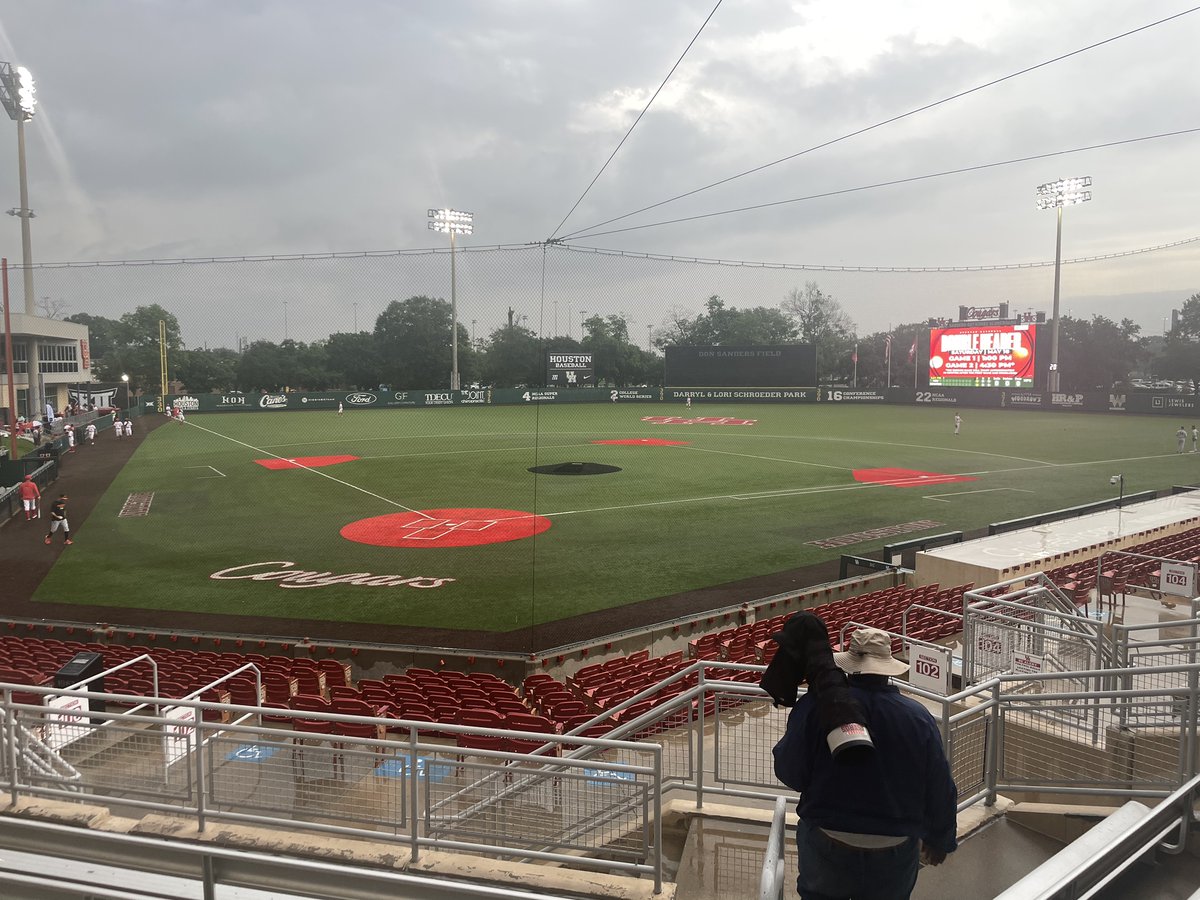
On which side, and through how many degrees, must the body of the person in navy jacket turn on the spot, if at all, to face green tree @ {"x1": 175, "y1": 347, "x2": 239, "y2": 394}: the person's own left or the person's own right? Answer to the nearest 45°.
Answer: approximately 45° to the person's own left

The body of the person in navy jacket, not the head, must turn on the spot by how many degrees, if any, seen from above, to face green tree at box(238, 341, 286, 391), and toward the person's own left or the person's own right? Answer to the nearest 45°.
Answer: approximately 45° to the person's own left

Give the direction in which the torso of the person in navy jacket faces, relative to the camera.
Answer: away from the camera

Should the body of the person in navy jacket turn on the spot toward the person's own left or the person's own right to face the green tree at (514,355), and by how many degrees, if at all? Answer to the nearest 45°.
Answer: approximately 45° to the person's own left

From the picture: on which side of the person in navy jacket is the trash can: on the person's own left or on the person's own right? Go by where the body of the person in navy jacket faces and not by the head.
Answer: on the person's own left

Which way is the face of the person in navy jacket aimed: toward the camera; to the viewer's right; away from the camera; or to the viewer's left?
away from the camera
